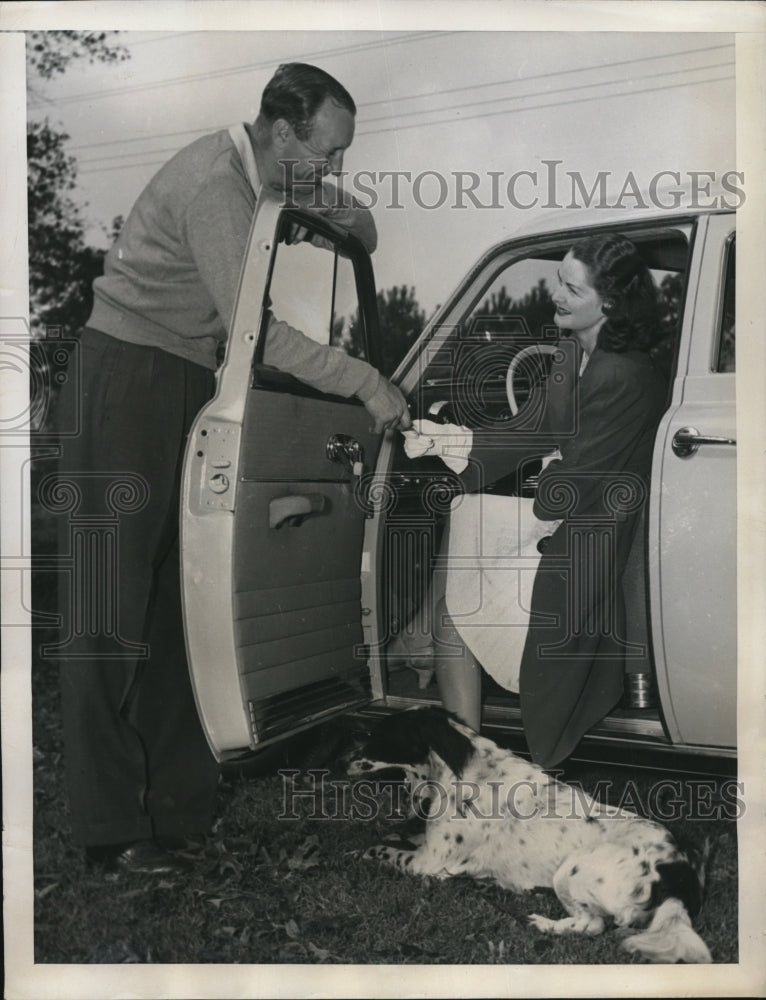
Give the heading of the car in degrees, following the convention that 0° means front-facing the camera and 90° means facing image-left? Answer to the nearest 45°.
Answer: approximately 135°

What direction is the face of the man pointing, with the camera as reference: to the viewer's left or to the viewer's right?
to the viewer's right

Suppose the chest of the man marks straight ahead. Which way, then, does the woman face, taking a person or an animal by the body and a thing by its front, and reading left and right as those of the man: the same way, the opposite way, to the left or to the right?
the opposite way

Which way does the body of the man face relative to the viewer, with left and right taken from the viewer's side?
facing to the right of the viewer

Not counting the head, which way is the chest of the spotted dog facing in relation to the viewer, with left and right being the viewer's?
facing away from the viewer and to the left of the viewer

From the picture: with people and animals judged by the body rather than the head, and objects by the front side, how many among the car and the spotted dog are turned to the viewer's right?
0

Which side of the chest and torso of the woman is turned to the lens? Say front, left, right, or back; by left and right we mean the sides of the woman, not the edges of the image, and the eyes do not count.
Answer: left

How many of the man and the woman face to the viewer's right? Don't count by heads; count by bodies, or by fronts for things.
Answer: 1
